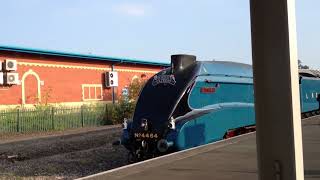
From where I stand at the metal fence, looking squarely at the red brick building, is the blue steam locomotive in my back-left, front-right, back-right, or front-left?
back-right

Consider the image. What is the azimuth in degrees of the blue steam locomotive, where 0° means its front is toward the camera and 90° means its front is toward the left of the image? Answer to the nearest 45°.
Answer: approximately 45°

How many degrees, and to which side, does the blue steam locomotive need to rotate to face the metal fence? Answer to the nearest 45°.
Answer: approximately 90° to its right

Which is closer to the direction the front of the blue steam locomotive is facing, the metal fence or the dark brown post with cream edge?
the dark brown post with cream edge

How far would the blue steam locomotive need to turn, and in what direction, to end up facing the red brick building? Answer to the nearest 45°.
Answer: approximately 90° to its right

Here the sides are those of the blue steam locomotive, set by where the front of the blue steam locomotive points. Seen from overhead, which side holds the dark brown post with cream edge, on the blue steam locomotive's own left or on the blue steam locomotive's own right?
on the blue steam locomotive's own left
